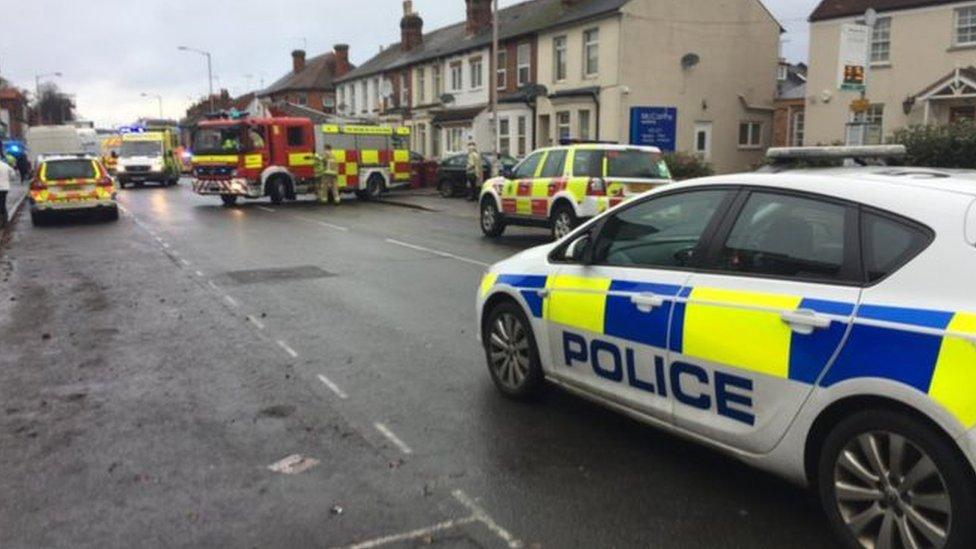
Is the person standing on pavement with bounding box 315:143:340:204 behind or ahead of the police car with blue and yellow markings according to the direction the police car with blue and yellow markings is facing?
ahead

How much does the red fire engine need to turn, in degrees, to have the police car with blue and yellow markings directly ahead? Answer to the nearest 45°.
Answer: approximately 45° to its left

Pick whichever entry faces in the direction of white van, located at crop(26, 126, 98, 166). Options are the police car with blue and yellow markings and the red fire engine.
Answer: the police car with blue and yellow markings

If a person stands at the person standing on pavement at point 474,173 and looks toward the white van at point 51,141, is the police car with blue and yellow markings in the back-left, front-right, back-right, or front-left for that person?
back-left

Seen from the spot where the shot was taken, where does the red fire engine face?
facing the viewer and to the left of the viewer

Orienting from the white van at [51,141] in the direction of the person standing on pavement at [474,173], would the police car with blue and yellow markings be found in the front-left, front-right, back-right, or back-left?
front-right

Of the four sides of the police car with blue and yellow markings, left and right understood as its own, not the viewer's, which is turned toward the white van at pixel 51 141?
front

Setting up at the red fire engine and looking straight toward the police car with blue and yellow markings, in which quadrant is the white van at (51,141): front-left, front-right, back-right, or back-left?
back-right

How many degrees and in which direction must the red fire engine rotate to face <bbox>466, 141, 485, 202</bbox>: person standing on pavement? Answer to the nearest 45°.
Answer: approximately 135° to its left

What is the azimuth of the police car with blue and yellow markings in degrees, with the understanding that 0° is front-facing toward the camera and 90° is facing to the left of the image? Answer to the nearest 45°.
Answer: approximately 135°

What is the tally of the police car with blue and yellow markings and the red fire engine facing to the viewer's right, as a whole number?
0

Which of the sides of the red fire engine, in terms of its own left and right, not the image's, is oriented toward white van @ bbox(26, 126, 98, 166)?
right

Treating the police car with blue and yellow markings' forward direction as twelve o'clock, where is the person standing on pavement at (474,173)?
The person standing on pavement is roughly at 1 o'clock from the police car with blue and yellow markings.

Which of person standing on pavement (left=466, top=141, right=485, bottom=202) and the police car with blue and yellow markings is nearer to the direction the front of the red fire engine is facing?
the police car with blue and yellow markings
